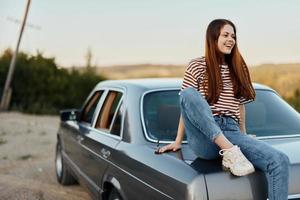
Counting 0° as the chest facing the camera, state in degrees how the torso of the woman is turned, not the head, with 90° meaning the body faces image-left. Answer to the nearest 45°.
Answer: approximately 315°

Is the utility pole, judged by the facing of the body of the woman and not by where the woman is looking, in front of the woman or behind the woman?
behind

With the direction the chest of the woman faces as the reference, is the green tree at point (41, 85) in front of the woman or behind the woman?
behind
